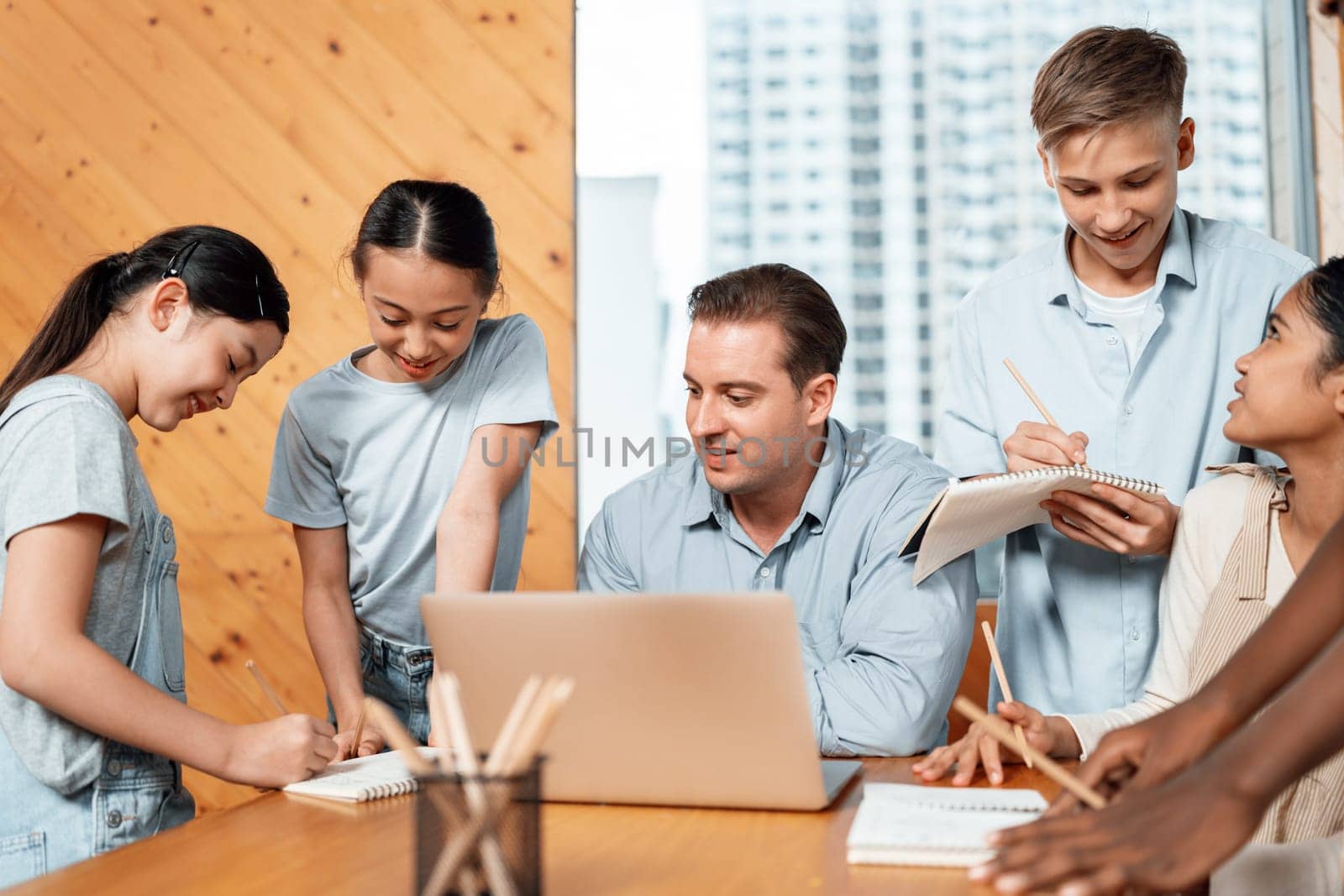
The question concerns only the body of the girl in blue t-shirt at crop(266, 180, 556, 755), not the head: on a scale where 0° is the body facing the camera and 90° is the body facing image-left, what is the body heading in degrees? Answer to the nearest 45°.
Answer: approximately 0°

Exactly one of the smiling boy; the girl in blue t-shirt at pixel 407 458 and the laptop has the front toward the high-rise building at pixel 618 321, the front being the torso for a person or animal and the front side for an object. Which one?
the laptop

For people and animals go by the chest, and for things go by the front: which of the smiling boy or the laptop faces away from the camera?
the laptop

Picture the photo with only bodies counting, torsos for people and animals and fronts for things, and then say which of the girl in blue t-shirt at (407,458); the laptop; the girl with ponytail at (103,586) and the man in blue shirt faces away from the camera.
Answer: the laptop

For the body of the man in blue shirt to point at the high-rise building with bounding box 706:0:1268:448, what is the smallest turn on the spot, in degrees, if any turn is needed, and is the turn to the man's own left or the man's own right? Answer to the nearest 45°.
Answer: approximately 135° to the man's own right

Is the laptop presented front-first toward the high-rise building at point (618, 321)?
yes

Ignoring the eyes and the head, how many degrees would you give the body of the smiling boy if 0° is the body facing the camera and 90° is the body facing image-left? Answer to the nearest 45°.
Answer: approximately 0°

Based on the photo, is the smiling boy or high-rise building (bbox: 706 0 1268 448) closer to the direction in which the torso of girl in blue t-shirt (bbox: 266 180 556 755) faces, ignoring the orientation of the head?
the smiling boy

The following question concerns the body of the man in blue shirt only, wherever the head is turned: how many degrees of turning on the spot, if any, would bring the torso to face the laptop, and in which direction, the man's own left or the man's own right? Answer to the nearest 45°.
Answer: approximately 45° to the man's own left

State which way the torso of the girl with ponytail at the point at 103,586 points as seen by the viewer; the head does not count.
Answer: to the viewer's right

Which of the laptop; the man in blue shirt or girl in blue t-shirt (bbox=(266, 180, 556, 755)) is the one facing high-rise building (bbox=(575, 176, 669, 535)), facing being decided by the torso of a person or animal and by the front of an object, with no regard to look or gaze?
the laptop

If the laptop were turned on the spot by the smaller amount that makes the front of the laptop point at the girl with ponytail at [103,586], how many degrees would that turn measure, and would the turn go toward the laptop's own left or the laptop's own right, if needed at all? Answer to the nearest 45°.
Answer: approximately 90° to the laptop's own left

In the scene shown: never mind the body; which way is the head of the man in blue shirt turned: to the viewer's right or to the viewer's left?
to the viewer's left
